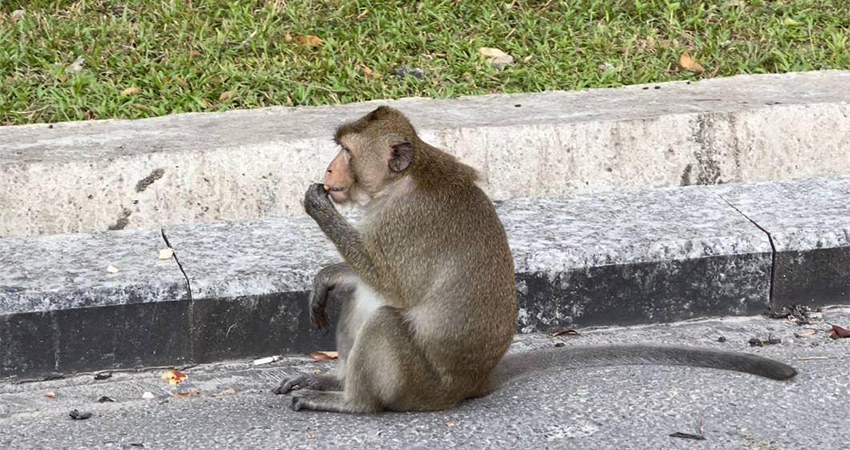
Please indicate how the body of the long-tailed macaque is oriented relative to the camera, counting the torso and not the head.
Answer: to the viewer's left

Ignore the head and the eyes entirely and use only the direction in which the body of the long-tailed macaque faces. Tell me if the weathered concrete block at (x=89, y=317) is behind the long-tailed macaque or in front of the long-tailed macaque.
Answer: in front

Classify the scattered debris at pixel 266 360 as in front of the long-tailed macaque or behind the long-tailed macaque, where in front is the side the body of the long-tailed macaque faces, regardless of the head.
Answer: in front

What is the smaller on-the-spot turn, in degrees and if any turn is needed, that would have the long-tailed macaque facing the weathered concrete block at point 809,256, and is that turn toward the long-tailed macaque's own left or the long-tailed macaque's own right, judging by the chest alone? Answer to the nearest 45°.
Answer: approximately 135° to the long-tailed macaque's own right

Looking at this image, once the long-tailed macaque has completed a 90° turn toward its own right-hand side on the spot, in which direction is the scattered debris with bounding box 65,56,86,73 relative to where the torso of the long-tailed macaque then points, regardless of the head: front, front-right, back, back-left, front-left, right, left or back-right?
front-left

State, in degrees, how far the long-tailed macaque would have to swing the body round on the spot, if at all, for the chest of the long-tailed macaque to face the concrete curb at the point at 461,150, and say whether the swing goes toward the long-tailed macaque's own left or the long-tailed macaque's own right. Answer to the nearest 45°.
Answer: approximately 90° to the long-tailed macaque's own right

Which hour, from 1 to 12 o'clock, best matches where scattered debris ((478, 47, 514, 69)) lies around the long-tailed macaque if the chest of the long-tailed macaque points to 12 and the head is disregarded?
The scattered debris is roughly at 3 o'clock from the long-tailed macaque.

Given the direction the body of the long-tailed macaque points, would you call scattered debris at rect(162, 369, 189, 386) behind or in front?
in front

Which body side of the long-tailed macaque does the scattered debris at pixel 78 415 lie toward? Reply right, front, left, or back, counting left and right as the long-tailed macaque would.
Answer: front
